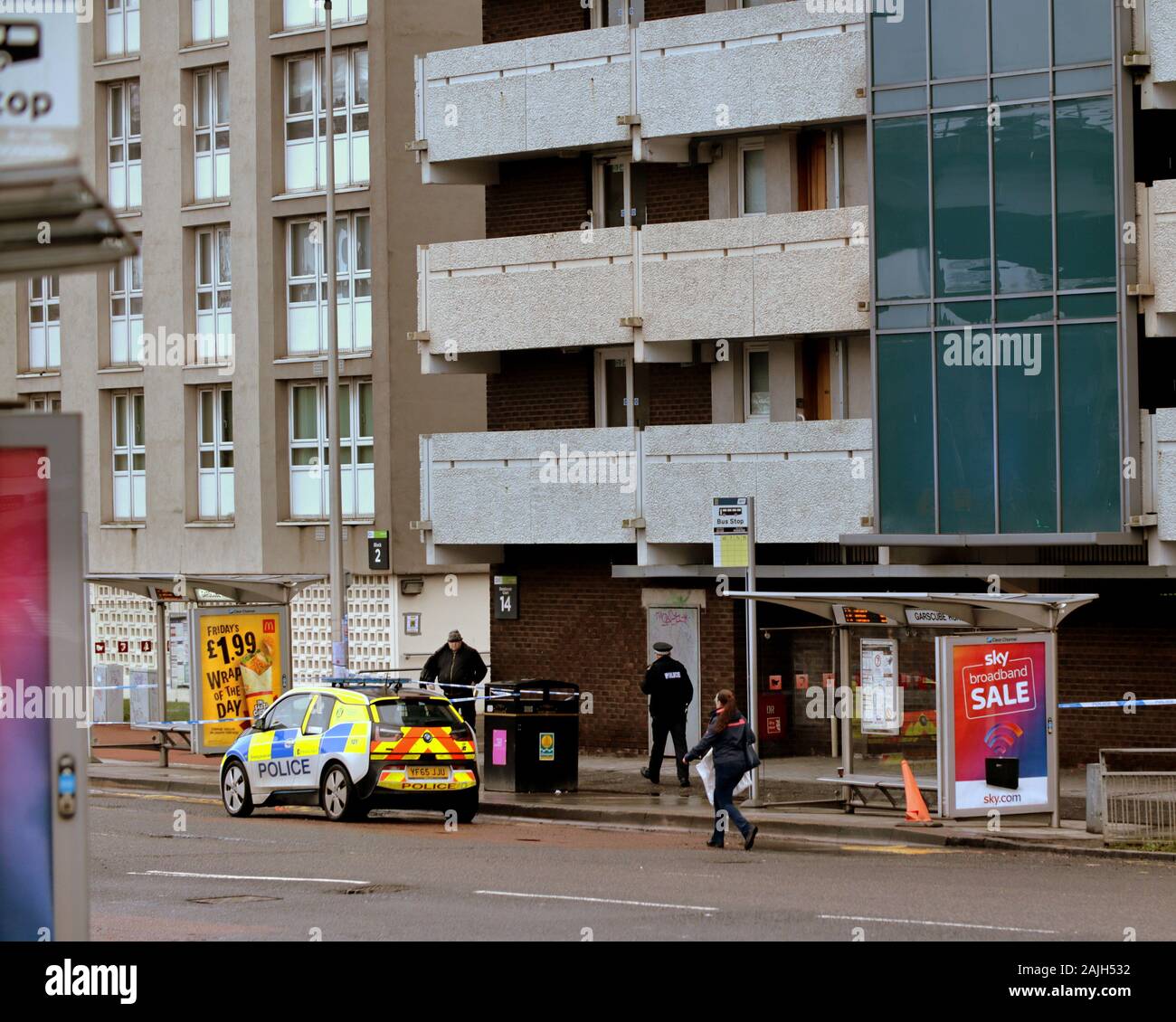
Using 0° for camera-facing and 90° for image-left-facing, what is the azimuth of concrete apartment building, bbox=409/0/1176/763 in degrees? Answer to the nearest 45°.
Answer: approximately 0°

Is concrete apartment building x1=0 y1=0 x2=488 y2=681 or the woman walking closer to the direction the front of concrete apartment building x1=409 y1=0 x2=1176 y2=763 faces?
the woman walking

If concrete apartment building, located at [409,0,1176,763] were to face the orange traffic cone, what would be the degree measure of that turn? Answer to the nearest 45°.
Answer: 0° — it already faces it

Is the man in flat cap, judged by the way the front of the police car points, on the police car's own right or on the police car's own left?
on the police car's own right

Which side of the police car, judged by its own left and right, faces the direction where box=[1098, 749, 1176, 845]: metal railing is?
back

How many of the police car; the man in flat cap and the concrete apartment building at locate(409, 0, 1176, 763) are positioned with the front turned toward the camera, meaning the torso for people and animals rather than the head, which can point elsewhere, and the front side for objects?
2

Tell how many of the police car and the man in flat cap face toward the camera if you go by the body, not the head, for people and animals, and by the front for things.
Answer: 1

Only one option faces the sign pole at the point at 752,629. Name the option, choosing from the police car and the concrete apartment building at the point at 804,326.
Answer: the concrete apartment building

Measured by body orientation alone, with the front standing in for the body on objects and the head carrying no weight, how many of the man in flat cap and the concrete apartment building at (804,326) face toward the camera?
2

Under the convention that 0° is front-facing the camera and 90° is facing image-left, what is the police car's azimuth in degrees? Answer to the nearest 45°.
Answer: approximately 135°
